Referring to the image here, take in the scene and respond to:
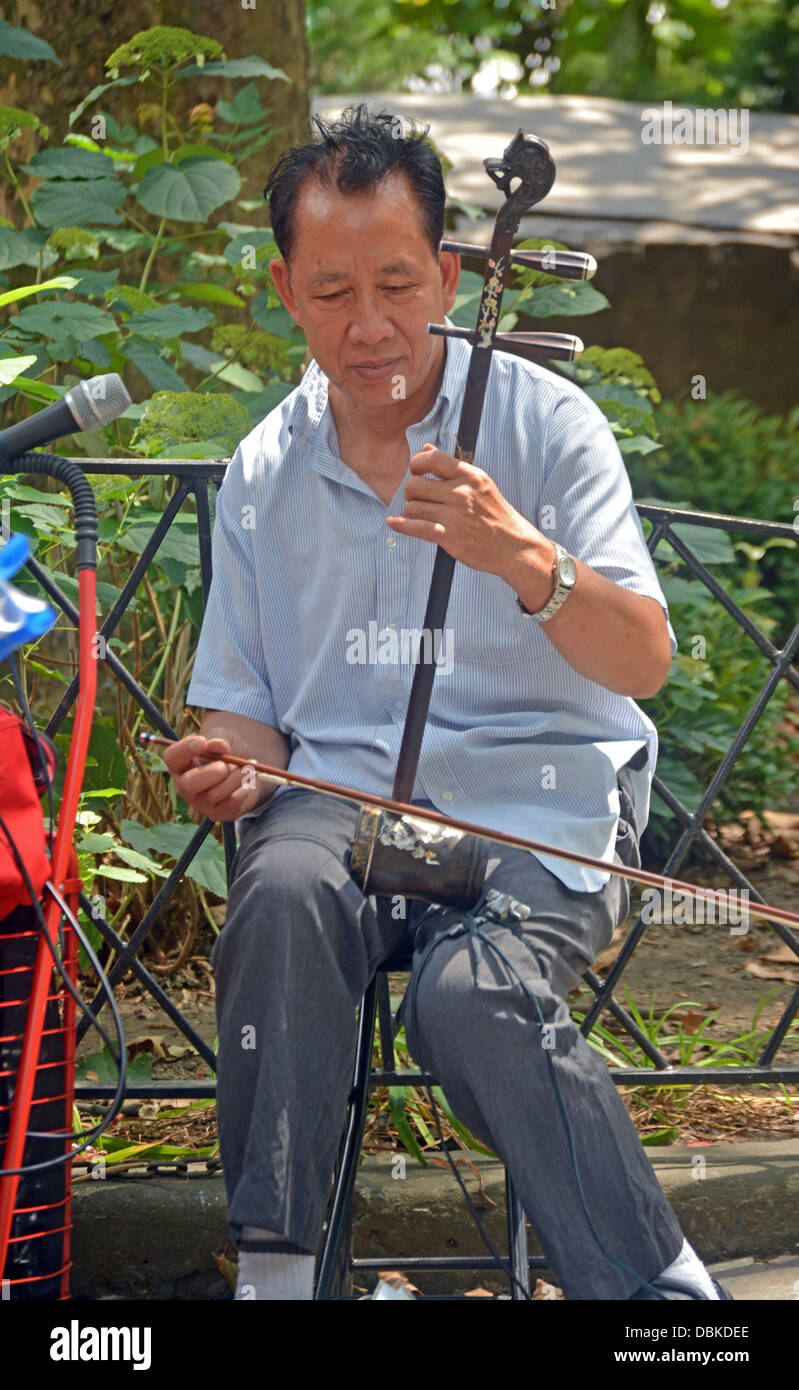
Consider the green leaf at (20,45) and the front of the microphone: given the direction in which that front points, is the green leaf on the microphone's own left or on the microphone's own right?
on the microphone's own left

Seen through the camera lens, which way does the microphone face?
facing to the right of the viewer

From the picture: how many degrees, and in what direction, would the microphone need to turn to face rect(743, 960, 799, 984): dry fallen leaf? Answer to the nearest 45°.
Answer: approximately 45° to its left

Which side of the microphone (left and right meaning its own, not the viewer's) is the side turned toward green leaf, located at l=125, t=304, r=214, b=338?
left
